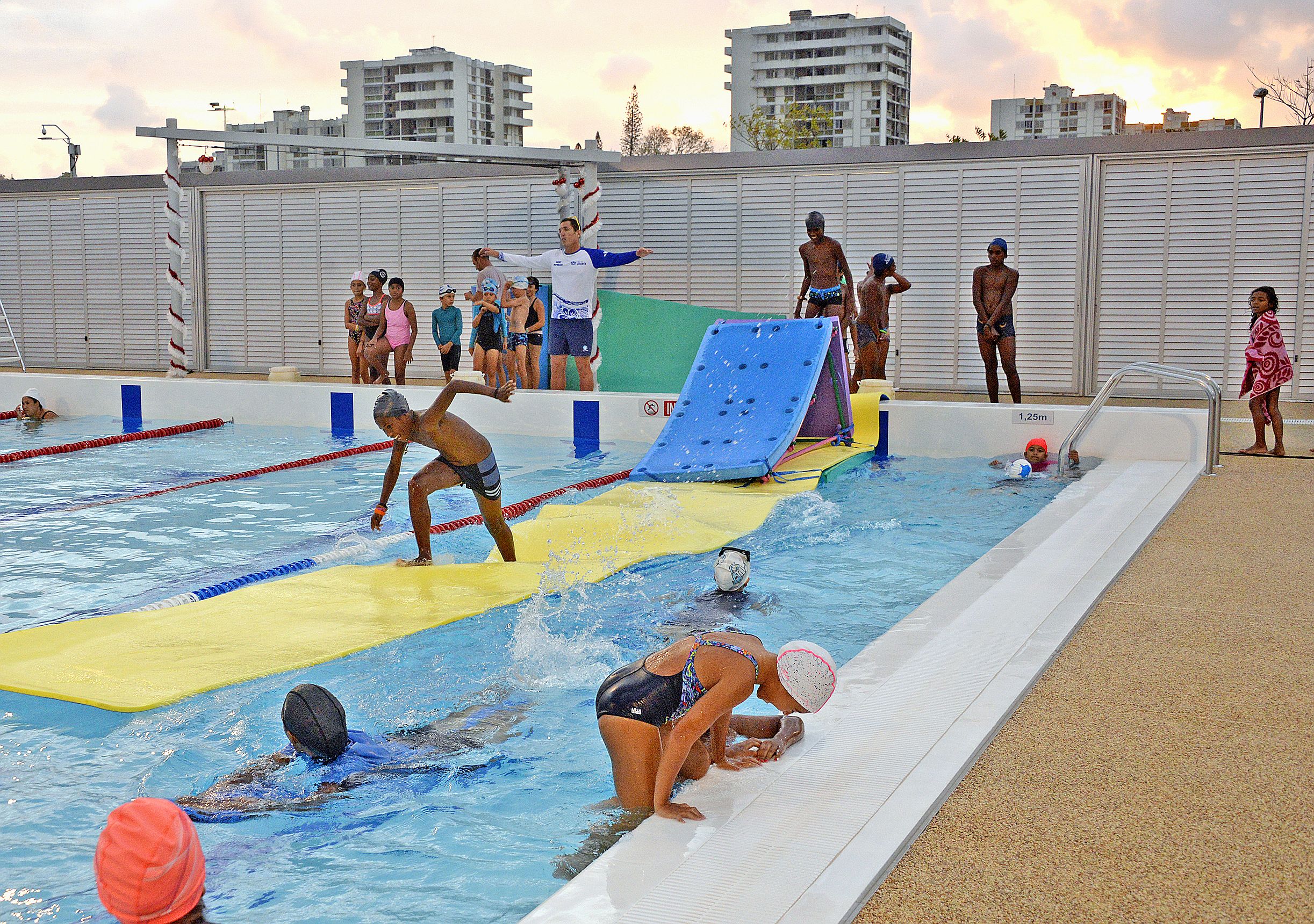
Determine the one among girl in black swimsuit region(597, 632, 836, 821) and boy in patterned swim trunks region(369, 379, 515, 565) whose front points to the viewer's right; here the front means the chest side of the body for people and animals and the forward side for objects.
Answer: the girl in black swimsuit

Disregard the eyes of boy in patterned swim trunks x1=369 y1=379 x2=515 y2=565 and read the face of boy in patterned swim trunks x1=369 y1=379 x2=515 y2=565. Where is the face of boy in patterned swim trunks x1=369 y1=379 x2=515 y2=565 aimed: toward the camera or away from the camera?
toward the camera

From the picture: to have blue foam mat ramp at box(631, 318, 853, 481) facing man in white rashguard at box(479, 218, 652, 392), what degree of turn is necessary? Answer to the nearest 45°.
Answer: approximately 90° to its right

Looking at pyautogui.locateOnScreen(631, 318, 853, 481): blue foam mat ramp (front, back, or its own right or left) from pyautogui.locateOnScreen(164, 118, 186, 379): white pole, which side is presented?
right

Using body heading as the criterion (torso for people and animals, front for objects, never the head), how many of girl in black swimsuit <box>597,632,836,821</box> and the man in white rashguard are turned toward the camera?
1

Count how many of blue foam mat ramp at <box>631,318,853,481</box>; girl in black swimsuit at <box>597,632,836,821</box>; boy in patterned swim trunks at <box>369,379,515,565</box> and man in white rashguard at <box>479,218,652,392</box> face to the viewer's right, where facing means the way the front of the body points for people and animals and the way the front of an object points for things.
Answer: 1

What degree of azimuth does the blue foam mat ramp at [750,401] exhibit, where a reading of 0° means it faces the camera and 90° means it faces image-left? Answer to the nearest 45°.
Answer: approximately 45°

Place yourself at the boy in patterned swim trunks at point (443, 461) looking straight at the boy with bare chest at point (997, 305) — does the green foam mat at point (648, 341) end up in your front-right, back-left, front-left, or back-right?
front-left

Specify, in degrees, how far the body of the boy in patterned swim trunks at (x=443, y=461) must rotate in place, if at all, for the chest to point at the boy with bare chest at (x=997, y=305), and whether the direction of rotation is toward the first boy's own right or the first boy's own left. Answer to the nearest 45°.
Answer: approximately 180°

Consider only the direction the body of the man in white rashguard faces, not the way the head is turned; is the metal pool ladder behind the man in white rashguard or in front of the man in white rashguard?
in front

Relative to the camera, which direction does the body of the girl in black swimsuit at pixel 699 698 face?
to the viewer's right

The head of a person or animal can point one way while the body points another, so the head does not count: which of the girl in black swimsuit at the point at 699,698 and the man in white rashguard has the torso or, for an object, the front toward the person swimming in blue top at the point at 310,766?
the man in white rashguard

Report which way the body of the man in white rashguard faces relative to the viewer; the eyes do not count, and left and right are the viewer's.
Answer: facing the viewer

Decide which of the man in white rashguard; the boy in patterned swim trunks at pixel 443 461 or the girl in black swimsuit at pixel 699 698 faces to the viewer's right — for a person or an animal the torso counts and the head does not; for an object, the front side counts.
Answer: the girl in black swimsuit

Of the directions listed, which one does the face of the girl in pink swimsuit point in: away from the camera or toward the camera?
toward the camera

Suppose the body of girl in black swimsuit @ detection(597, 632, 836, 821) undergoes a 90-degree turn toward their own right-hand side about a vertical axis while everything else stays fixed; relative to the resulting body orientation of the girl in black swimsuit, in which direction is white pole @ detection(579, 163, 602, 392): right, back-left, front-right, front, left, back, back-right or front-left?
back

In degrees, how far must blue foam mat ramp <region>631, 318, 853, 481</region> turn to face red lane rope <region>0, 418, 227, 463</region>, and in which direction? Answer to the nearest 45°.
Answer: approximately 45° to its right
